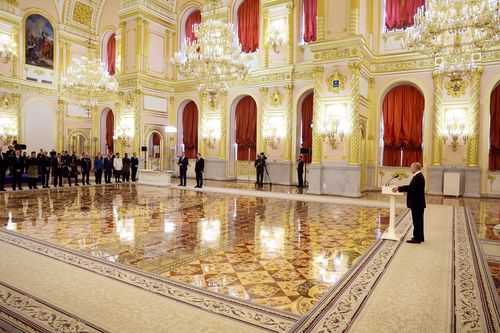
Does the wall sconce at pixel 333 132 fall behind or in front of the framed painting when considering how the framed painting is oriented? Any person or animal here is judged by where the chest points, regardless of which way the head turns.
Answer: in front

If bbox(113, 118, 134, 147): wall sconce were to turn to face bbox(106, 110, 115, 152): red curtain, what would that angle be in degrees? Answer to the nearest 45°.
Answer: approximately 135° to its right

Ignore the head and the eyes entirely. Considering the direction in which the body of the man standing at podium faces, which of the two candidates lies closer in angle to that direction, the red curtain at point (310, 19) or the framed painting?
the framed painting

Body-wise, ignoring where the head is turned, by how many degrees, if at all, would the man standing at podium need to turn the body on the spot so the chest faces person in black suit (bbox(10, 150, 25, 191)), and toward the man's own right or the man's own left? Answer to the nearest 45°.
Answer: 0° — they already face them

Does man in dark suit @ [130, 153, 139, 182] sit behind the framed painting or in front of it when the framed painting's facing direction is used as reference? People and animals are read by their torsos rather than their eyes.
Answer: in front

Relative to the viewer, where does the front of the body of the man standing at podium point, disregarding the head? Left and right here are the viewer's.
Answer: facing to the left of the viewer

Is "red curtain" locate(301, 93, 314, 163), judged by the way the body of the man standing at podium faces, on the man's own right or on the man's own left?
on the man's own right

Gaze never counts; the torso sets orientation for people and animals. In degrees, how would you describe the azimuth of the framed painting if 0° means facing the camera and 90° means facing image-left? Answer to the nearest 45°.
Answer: approximately 315°

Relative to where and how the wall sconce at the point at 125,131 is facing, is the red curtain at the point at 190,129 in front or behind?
behind

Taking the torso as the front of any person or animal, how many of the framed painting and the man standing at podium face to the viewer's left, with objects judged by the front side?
1

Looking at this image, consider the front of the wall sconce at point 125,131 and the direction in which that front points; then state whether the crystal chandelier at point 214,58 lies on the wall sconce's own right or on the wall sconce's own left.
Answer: on the wall sconce's own left
